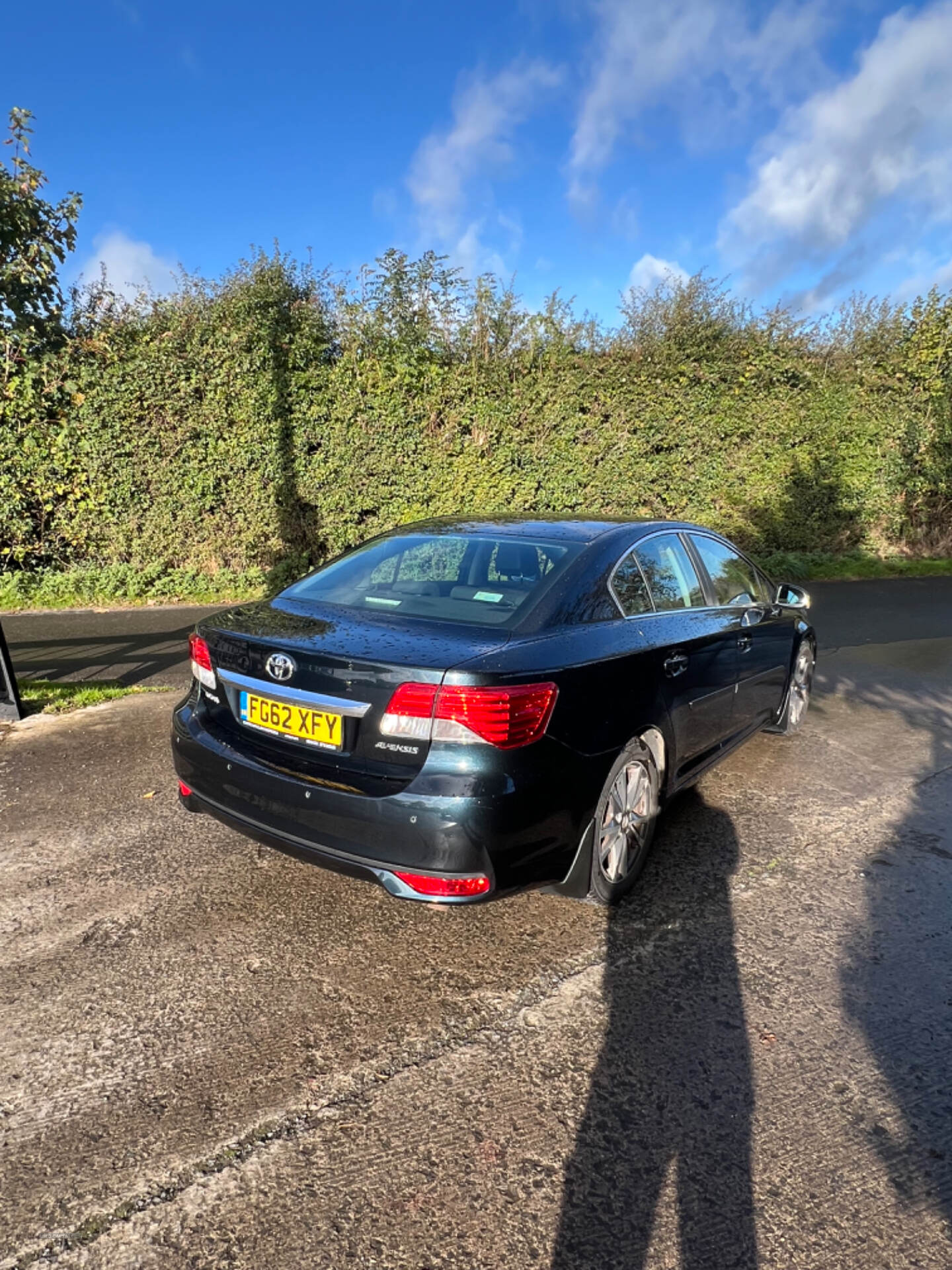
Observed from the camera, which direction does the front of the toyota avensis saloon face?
facing away from the viewer and to the right of the viewer

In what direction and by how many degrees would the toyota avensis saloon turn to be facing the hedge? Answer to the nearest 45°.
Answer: approximately 45° to its left
